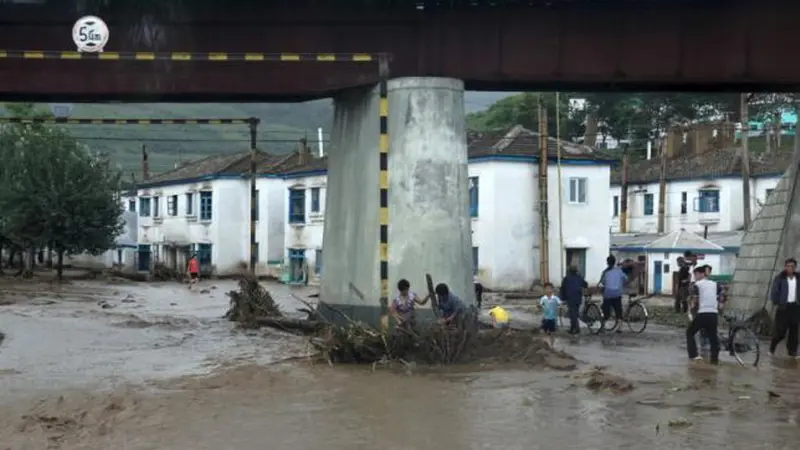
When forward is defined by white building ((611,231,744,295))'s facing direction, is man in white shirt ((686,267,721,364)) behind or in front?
in front

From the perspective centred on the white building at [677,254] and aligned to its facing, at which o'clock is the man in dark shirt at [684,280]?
The man in dark shirt is roughly at 12 o'clock from the white building.

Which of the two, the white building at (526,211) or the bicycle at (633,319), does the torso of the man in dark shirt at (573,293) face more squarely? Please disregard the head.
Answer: the white building

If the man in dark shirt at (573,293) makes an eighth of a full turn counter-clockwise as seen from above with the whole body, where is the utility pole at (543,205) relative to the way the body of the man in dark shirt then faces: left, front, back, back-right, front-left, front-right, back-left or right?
front-right

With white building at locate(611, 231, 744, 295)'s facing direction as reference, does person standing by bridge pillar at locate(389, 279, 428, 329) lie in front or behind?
in front

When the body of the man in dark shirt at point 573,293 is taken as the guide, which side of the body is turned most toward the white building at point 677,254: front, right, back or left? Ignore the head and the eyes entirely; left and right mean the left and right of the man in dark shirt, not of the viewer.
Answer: front

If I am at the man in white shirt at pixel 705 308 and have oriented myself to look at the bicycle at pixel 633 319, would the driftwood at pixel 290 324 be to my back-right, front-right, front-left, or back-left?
front-left

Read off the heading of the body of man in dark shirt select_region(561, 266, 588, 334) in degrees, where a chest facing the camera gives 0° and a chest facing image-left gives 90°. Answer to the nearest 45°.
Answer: approximately 180°

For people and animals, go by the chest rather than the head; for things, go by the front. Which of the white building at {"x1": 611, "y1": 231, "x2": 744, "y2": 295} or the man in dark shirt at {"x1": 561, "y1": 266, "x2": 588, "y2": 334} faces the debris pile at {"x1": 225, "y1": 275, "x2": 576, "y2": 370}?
the white building

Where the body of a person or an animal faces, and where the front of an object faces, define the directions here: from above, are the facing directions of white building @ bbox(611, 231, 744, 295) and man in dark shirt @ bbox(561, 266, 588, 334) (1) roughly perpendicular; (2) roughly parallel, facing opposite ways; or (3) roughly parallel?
roughly parallel, facing opposite ways

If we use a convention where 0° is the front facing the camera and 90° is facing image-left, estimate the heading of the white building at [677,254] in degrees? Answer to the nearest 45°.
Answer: approximately 0°

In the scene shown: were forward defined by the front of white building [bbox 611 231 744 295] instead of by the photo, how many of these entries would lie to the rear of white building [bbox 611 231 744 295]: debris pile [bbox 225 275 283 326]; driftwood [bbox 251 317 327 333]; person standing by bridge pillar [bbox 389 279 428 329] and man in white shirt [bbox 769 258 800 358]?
0

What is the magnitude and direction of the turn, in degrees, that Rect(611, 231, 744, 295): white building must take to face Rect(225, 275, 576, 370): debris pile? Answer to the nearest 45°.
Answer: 0° — it already faces it

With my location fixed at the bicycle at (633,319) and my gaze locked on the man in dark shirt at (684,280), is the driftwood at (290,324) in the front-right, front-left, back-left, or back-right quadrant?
back-left

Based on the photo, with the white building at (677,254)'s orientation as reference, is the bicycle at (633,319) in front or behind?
in front

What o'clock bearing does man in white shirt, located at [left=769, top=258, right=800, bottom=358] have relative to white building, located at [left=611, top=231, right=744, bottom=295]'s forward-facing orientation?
The man in white shirt is roughly at 12 o'clock from the white building.

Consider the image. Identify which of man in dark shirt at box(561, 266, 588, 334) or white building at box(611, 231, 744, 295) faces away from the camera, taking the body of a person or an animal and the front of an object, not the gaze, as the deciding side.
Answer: the man in dark shirt

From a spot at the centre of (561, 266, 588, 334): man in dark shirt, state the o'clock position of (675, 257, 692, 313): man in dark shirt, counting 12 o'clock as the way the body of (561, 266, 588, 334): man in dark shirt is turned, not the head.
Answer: (675, 257, 692, 313): man in dark shirt is roughly at 1 o'clock from (561, 266, 588, 334): man in dark shirt.

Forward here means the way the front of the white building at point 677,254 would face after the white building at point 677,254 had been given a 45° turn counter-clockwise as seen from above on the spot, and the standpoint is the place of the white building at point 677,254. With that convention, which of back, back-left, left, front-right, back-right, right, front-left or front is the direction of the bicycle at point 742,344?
front-right

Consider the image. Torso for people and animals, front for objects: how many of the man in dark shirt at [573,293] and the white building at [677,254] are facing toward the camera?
1
